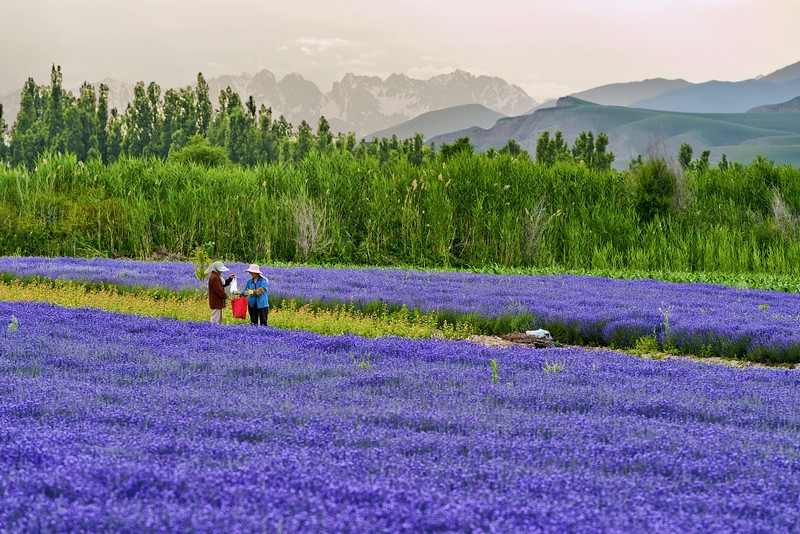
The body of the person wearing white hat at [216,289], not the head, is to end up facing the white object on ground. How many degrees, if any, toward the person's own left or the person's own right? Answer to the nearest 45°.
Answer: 0° — they already face it

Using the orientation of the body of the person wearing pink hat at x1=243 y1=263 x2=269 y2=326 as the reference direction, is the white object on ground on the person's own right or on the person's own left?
on the person's own left

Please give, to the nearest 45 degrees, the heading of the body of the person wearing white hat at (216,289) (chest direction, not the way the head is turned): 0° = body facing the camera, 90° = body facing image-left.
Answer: approximately 270°

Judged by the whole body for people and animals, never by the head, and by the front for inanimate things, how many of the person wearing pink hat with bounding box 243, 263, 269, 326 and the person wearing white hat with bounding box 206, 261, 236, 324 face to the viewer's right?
1

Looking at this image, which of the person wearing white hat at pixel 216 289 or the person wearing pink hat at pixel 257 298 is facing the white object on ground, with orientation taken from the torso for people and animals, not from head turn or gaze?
the person wearing white hat at pixel 216 289
